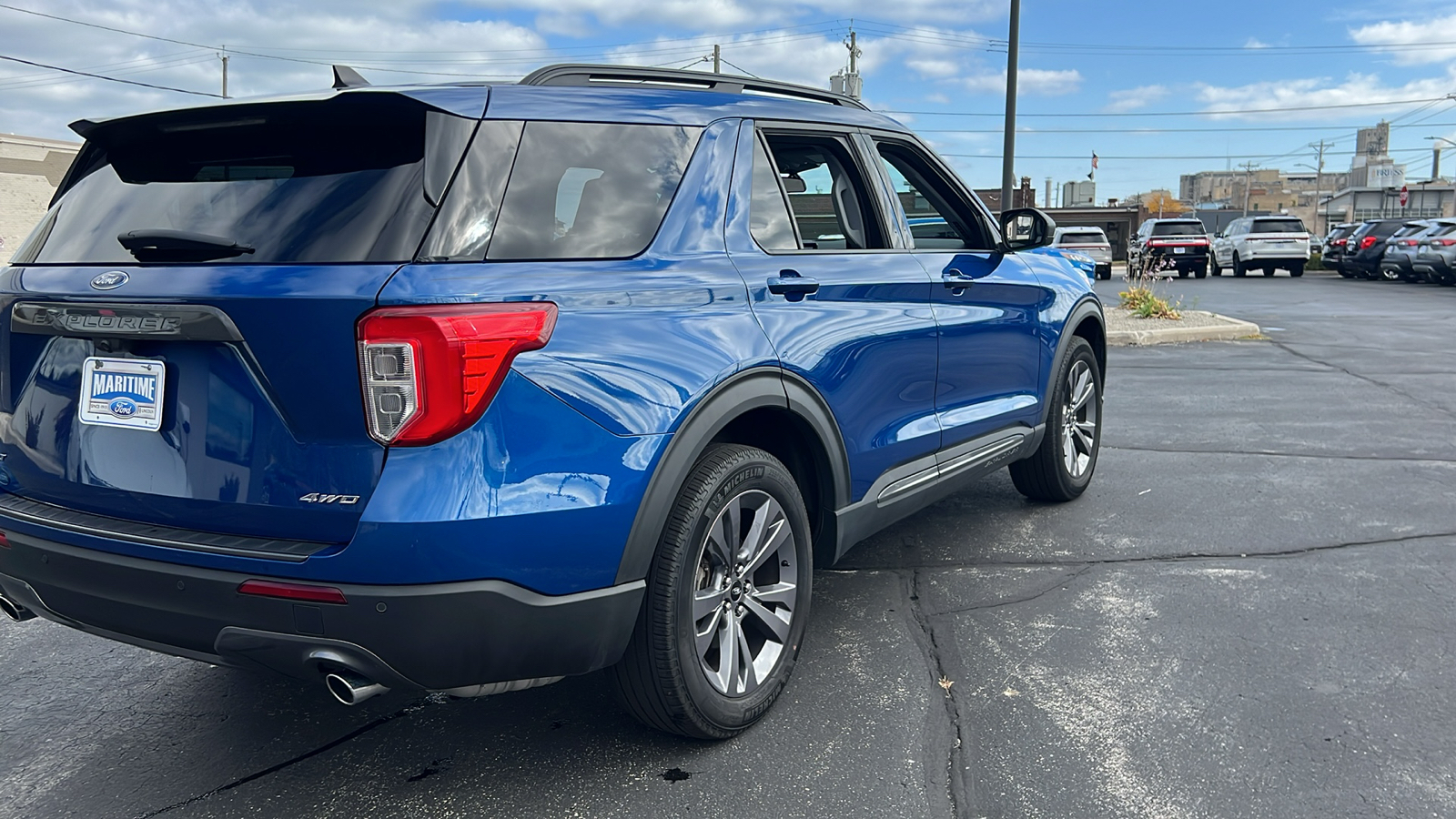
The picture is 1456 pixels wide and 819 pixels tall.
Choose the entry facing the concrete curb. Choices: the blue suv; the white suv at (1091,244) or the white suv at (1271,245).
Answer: the blue suv

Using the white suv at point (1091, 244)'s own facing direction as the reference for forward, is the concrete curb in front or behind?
behind

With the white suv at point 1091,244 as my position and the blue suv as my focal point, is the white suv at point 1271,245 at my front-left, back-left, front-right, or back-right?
back-left

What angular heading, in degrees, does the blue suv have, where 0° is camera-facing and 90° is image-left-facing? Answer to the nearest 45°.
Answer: approximately 225°

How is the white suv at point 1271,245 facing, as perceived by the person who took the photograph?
facing away from the viewer and to the left of the viewer

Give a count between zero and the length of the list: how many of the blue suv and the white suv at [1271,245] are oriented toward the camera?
0

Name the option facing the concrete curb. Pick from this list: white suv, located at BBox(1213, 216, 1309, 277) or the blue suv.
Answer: the blue suv

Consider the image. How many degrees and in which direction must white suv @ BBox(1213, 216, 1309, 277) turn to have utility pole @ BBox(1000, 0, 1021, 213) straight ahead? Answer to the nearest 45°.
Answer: approximately 135° to its left

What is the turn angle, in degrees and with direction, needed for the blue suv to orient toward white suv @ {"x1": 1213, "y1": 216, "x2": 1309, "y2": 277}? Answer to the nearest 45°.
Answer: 0° — it already faces it

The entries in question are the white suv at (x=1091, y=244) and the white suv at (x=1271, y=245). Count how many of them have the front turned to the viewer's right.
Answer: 0

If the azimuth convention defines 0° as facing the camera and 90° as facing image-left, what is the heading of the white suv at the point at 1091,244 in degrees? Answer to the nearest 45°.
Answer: approximately 180°

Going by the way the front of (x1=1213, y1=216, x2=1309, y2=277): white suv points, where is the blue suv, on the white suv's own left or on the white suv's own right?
on the white suv's own left
